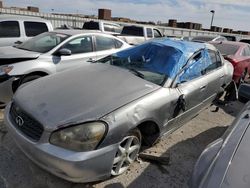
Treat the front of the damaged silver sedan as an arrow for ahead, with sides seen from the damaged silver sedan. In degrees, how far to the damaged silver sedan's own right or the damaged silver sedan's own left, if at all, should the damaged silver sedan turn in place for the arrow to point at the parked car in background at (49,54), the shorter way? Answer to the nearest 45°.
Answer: approximately 90° to the damaged silver sedan's own right

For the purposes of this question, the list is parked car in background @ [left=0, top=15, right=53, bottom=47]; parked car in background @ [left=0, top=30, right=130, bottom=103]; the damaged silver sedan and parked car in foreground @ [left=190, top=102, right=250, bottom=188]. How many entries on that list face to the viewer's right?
0

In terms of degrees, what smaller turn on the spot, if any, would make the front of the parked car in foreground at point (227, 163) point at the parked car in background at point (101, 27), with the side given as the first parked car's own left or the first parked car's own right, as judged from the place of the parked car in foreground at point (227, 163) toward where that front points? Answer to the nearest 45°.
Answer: approximately 90° to the first parked car's own right

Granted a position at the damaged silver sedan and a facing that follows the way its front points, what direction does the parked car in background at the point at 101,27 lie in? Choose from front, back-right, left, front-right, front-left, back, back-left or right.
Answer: back-right

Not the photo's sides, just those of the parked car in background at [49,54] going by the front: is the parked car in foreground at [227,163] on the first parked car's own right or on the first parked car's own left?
on the first parked car's own left

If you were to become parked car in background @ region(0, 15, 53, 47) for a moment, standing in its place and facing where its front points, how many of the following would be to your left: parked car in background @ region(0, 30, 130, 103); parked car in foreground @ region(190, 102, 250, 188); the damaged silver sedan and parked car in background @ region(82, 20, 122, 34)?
3

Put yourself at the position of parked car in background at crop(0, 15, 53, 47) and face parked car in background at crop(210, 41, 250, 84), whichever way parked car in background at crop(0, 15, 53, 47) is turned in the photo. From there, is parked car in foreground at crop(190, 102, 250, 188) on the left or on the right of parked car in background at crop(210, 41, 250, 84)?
right

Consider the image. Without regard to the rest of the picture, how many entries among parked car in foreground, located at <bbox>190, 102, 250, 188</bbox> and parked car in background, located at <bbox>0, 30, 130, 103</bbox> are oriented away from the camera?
0

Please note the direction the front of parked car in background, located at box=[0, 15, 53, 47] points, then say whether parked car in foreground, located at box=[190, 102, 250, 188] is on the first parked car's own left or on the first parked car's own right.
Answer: on the first parked car's own left

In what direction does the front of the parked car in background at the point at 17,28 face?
to the viewer's left

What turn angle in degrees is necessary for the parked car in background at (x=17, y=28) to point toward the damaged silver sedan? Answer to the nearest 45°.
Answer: approximately 90° to its left

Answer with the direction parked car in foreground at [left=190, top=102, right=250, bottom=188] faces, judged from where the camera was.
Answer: facing the viewer and to the left of the viewer

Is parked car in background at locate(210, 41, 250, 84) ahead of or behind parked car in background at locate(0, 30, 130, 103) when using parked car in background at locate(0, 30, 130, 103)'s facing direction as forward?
behind

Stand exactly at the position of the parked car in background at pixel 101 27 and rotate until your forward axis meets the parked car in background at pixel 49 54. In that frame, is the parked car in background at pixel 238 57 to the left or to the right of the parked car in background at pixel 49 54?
left

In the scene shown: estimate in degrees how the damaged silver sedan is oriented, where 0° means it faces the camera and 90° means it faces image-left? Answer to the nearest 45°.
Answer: approximately 45°

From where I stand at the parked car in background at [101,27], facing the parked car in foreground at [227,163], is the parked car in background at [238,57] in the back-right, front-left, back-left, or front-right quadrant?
front-left

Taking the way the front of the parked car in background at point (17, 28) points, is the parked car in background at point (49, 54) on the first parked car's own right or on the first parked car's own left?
on the first parked car's own left

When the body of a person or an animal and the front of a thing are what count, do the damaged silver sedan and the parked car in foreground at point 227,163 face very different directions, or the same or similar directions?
same or similar directions
